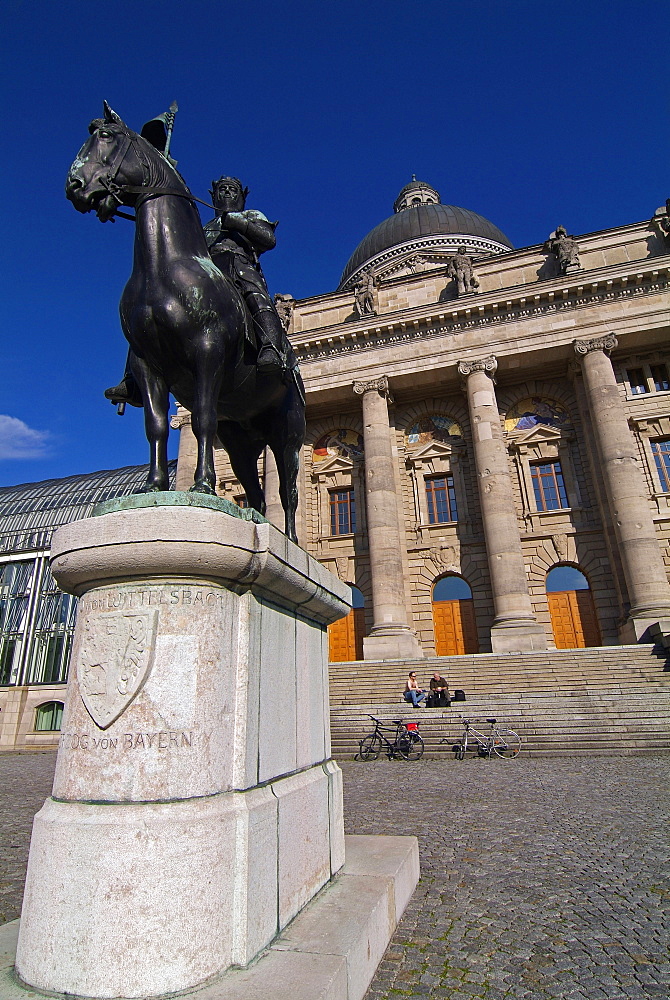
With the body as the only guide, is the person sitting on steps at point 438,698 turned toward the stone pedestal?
yes

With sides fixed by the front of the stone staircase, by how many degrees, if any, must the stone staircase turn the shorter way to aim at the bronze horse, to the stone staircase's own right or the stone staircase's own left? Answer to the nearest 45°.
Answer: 0° — it already faces it

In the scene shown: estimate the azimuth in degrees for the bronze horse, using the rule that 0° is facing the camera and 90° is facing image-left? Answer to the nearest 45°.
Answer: approximately 45°

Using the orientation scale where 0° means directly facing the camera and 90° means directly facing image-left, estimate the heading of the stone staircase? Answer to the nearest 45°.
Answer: approximately 0°

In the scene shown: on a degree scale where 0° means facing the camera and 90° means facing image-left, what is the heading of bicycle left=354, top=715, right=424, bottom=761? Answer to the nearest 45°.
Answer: approximately 90°

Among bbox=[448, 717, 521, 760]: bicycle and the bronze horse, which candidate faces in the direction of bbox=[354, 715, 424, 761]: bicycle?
bbox=[448, 717, 521, 760]: bicycle

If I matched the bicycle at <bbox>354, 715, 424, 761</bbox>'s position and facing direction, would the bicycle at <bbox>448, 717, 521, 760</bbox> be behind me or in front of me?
behind

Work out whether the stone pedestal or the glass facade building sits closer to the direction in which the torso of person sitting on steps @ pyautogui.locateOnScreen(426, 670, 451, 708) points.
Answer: the stone pedestal

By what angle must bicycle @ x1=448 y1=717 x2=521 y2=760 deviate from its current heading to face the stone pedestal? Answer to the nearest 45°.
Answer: approximately 90° to its left
